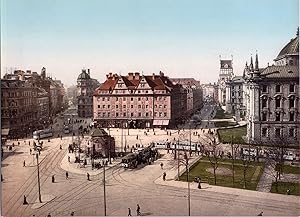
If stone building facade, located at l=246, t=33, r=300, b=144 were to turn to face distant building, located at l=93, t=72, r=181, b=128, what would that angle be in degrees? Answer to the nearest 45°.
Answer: approximately 45° to its right

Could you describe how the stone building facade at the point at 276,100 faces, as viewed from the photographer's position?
facing the viewer

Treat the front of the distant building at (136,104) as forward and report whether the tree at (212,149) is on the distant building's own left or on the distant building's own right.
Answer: on the distant building's own left

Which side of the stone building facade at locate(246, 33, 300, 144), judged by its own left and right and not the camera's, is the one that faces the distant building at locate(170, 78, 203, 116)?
right

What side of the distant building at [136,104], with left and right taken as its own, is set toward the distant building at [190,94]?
left

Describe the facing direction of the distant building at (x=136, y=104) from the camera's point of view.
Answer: facing the viewer

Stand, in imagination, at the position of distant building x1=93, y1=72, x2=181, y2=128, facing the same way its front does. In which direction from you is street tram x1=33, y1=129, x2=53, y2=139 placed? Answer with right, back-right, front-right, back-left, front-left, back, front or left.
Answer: right

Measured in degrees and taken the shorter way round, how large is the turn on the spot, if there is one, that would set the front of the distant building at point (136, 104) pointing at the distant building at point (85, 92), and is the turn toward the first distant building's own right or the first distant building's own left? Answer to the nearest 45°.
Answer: approximately 90° to the first distant building's own right
